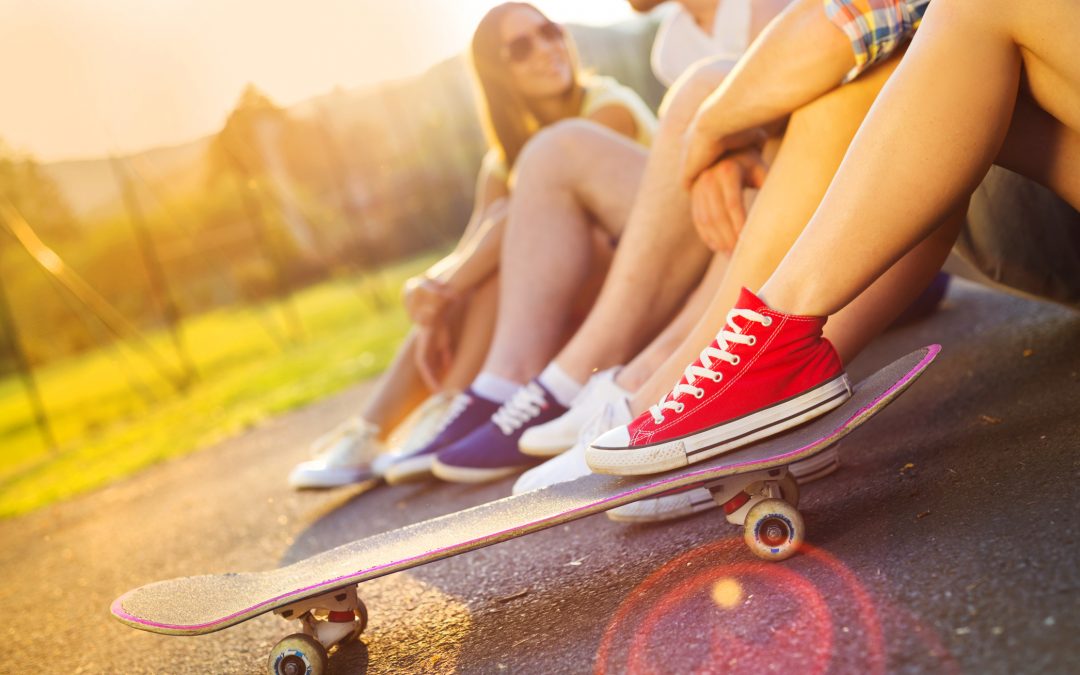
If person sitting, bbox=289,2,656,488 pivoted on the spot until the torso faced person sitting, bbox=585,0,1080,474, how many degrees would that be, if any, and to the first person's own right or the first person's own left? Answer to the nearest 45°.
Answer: approximately 45° to the first person's own left

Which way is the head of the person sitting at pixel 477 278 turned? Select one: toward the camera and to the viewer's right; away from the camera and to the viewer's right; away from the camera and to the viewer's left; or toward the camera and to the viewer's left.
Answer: toward the camera and to the viewer's right

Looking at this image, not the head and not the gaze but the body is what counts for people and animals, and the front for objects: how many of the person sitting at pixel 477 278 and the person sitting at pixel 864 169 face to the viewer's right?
0

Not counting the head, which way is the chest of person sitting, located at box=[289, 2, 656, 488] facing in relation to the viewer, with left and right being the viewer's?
facing the viewer and to the left of the viewer

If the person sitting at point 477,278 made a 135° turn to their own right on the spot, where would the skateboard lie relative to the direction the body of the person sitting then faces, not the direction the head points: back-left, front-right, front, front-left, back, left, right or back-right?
back

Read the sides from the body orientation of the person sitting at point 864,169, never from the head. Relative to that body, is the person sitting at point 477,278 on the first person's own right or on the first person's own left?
on the first person's own right

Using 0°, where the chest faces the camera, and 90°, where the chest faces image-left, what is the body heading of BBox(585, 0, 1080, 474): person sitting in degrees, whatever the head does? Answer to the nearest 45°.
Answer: approximately 90°
